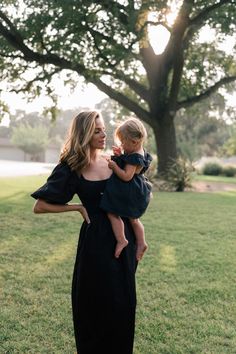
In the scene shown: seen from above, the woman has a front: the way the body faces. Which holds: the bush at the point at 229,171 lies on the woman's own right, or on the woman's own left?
on the woman's own left

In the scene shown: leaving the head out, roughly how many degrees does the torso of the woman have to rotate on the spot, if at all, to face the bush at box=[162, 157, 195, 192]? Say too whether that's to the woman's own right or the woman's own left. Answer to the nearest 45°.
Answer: approximately 135° to the woman's own left

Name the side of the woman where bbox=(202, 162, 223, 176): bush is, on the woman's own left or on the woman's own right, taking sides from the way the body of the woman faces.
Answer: on the woman's own left

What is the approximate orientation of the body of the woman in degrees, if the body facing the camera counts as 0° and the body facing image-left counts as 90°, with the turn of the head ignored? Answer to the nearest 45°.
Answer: approximately 315°
